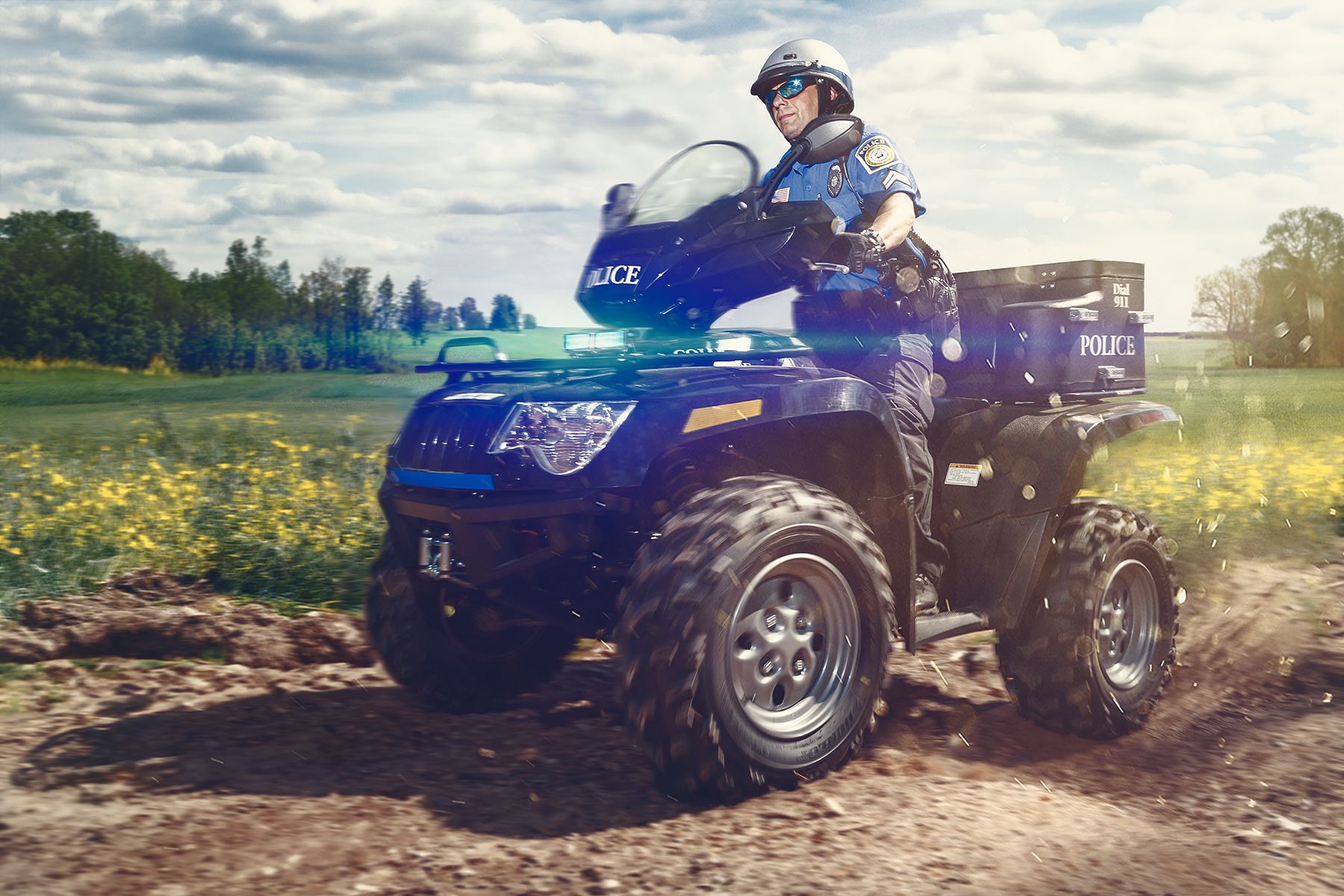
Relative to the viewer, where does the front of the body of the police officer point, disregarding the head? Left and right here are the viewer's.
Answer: facing the viewer and to the left of the viewer

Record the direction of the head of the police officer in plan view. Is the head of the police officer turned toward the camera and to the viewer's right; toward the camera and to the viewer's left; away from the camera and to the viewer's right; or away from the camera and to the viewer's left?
toward the camera and to the viewer's left

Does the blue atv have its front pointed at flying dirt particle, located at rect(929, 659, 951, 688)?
no
